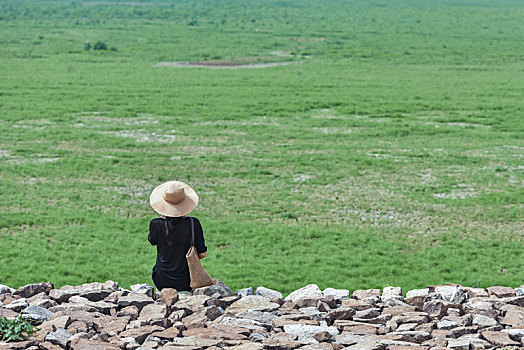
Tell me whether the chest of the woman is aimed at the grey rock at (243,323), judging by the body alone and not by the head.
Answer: no

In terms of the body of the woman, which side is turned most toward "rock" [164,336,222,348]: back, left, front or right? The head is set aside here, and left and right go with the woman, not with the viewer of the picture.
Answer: back

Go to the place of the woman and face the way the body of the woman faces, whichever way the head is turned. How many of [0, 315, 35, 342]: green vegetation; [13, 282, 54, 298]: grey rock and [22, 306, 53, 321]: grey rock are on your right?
0

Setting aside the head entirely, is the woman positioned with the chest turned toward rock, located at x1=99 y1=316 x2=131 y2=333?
no

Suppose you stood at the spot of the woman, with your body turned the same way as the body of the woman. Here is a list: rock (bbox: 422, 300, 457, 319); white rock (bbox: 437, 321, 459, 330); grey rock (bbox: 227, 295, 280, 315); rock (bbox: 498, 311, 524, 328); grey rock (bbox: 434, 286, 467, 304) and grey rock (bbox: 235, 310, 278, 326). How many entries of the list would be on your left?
0

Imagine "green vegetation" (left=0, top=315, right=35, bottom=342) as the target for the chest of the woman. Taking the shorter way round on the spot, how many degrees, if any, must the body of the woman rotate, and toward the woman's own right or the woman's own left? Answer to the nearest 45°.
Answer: approximately 135° to the woman's own left

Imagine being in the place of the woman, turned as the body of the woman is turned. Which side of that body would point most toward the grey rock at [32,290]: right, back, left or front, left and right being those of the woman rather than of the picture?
left

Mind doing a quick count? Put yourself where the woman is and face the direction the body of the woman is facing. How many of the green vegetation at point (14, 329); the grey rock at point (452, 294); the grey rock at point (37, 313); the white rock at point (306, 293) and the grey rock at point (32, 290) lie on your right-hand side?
2

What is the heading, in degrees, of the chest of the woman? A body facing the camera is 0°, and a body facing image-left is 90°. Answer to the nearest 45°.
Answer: approximately 180°

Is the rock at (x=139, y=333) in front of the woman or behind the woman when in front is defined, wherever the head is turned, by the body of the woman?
behind

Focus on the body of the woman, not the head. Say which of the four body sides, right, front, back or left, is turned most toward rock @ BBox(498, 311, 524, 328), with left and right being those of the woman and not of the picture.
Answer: right

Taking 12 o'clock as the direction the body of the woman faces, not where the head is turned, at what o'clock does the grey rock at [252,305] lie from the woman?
The grey rock is roughly at 4 o'clock from the woman.

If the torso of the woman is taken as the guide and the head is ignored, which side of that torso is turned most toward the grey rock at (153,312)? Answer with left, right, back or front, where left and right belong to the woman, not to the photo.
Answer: back

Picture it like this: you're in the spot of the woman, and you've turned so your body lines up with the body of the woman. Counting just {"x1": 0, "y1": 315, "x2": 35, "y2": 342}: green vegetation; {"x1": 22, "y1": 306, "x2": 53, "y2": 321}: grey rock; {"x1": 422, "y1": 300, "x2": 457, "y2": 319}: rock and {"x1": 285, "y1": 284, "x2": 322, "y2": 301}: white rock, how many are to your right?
2

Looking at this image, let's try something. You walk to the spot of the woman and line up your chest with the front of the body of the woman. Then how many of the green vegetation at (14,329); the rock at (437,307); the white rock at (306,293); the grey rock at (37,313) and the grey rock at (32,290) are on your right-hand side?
2

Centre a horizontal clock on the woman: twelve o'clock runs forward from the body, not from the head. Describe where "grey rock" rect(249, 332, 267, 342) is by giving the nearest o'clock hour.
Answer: The grey rock is roughly at 5 o'clock from the woman.

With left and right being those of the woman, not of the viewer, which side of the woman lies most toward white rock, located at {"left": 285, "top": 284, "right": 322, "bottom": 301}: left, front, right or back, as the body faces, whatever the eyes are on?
right
